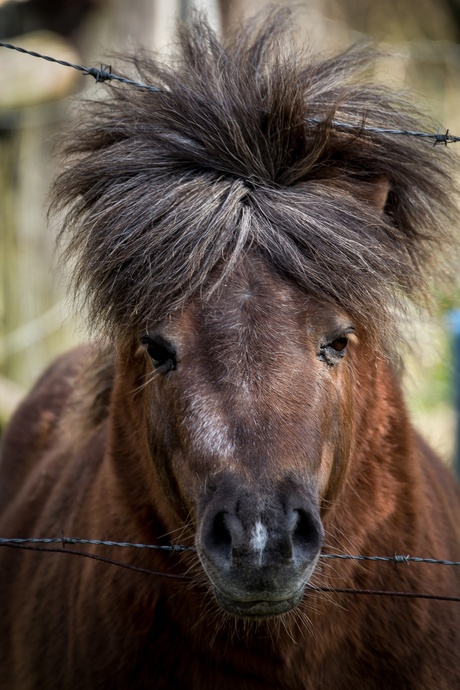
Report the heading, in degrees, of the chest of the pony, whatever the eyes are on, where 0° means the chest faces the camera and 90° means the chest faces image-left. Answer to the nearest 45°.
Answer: approximately 0°
